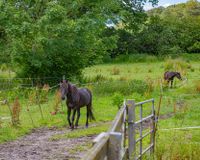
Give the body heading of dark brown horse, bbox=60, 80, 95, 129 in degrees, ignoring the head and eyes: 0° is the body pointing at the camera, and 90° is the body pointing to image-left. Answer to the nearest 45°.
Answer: approximately 45°

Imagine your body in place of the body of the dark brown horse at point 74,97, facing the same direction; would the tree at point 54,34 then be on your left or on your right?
on your right
